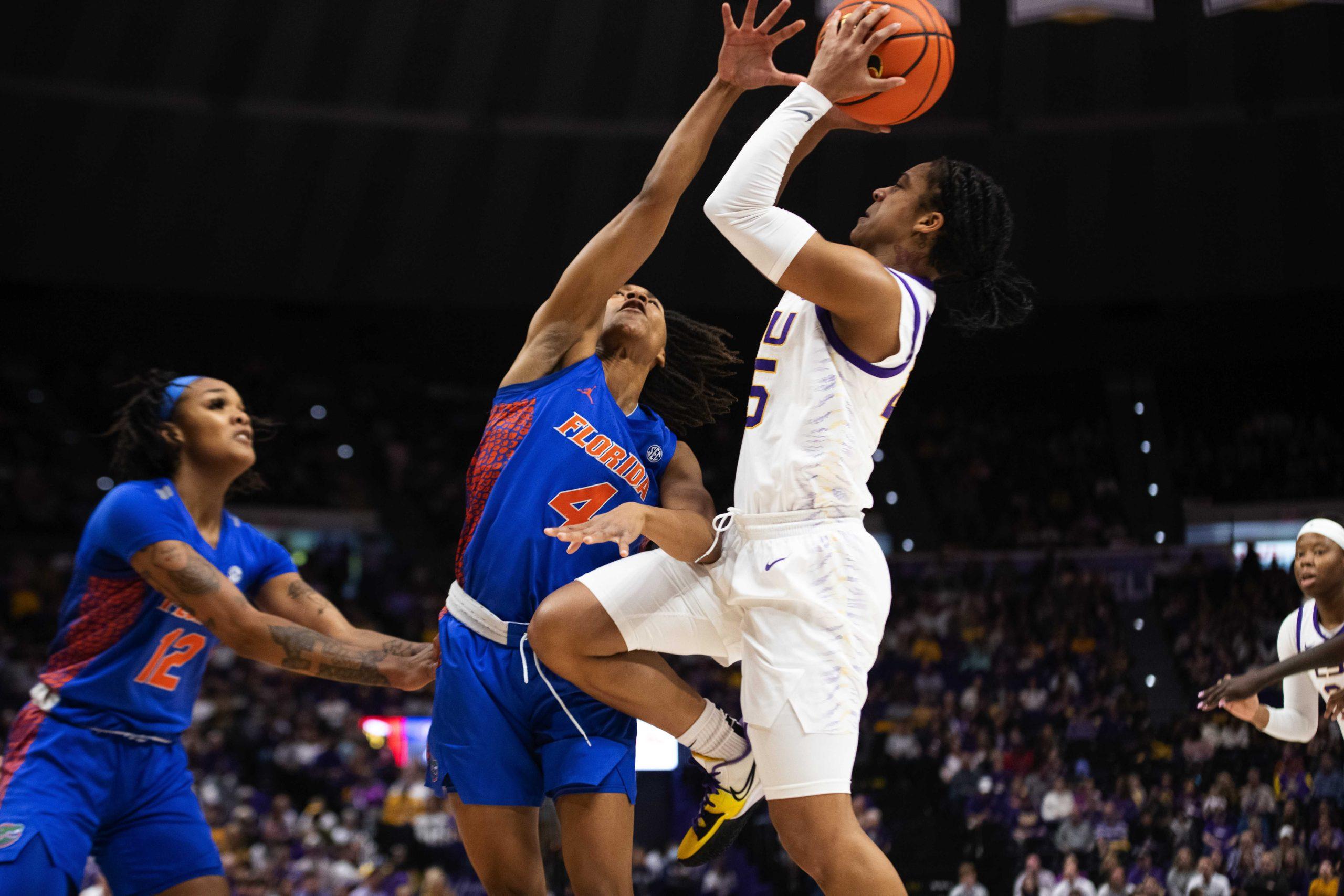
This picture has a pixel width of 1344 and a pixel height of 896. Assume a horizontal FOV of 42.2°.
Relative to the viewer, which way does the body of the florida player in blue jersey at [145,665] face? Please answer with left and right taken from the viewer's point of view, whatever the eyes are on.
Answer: facing the viewer and to the right of the viewer

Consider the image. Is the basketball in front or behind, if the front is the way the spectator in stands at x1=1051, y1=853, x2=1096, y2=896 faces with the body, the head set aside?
in front

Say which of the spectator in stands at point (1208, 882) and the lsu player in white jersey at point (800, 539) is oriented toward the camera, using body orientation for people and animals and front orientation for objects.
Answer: the spectator in stands

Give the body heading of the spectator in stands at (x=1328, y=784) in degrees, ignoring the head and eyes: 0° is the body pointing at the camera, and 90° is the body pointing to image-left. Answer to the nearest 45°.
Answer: approximately 0°

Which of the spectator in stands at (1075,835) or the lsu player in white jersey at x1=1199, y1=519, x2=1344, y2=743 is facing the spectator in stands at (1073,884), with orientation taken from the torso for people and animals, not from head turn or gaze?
the spectator in stands at (1075,835)

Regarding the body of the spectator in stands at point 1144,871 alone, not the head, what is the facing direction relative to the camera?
toward the camera

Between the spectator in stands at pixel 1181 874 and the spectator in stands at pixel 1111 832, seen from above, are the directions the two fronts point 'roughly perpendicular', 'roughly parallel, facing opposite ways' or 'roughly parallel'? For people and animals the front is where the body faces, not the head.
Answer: roughly parallel

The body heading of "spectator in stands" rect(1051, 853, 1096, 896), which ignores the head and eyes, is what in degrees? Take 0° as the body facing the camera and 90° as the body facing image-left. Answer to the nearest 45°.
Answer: approximately 0°

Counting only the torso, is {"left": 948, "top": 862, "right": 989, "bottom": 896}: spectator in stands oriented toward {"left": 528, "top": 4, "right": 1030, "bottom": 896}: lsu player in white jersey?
yes

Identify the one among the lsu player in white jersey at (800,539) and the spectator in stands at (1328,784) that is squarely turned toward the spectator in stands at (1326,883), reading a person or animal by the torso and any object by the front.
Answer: the spectator in stands at (1328,784)

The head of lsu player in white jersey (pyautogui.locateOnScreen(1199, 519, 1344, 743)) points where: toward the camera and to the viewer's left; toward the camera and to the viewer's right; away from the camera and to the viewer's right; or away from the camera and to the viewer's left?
toward the camera and to the viewer's left

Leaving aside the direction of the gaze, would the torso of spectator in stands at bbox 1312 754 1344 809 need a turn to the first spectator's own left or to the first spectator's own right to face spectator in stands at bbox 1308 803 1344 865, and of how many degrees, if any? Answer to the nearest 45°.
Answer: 0° — they already face them

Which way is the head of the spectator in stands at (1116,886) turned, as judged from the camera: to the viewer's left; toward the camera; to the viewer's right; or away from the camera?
toward the camera

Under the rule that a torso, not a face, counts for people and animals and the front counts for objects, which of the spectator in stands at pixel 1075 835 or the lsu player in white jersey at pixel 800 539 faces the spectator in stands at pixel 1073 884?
the spectator in stands at pixel 1075 835
